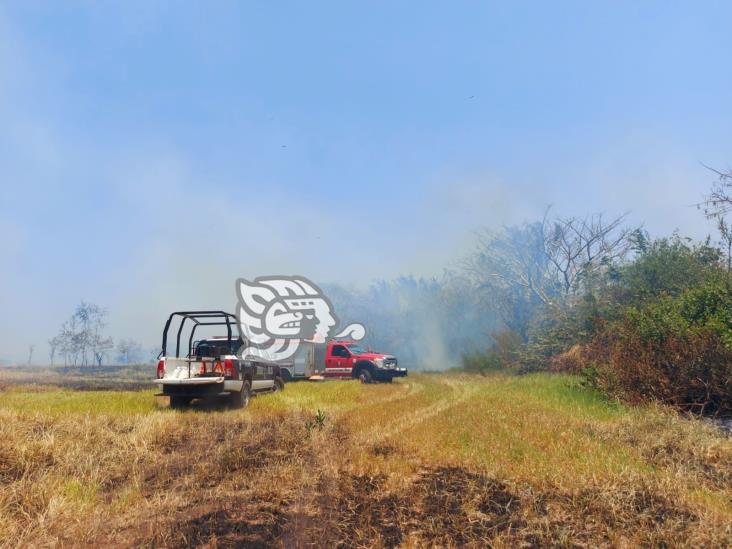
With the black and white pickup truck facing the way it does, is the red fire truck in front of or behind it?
in front

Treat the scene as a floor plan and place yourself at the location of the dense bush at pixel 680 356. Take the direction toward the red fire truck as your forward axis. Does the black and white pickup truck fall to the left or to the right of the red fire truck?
left

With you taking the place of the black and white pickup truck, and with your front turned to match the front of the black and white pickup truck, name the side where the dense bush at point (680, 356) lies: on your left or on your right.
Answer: on your right

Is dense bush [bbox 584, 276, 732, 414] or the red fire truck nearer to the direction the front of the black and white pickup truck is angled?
the red fire truck

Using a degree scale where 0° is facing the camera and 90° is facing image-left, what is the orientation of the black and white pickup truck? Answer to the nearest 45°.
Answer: approximately 225°

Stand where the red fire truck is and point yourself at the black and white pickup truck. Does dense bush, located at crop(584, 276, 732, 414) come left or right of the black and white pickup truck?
left
